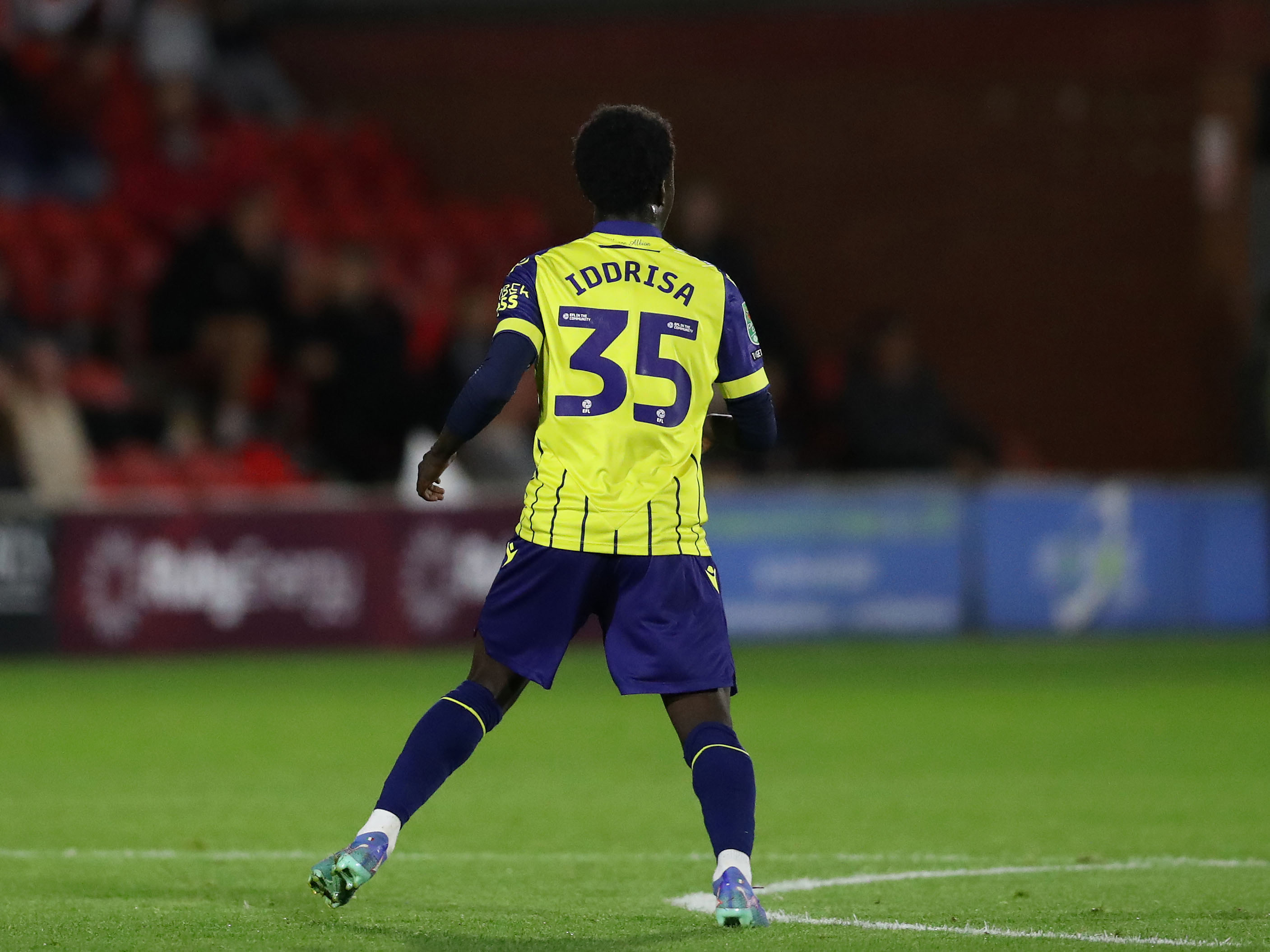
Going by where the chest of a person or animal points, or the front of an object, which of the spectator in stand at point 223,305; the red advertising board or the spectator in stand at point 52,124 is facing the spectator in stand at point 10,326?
the spectator in stand at point 52,124

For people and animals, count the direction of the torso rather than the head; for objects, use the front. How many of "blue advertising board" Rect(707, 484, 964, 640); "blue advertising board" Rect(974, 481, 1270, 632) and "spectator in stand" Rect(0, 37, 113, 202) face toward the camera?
3

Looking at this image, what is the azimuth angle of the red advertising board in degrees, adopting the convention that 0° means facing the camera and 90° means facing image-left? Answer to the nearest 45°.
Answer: approximately 0°

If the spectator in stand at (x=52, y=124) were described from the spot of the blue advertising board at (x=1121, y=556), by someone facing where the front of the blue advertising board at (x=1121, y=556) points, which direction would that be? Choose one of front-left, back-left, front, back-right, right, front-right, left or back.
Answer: right

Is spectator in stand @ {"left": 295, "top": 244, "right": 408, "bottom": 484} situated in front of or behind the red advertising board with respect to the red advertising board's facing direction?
behind

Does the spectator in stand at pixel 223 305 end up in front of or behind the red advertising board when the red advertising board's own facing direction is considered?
behind

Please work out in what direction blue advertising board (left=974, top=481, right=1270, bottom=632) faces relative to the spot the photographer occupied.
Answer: facing the viewer

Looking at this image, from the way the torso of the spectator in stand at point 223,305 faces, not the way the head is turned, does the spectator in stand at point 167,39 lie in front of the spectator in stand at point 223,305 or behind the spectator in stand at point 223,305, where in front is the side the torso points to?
behind

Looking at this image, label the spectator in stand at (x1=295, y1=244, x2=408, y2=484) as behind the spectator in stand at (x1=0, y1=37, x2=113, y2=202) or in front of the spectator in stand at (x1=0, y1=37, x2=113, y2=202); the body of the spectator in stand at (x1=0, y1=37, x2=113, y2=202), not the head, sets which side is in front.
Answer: in front

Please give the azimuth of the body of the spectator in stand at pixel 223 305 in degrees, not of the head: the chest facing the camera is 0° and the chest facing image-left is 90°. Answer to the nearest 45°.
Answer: approximately 315°

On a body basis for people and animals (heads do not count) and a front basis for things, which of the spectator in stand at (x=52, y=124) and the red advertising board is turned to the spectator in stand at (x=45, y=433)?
the spectator in stand at (x=52, y=124)
